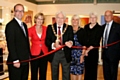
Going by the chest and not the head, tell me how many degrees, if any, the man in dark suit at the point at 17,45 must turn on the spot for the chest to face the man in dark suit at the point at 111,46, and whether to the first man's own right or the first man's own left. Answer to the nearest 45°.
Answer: approximately 45° to the first man's own left

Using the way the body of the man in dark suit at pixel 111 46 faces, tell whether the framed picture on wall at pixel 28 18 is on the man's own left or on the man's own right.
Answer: on the man's own right

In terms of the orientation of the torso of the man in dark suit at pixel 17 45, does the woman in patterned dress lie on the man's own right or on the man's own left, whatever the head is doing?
on the man's own left

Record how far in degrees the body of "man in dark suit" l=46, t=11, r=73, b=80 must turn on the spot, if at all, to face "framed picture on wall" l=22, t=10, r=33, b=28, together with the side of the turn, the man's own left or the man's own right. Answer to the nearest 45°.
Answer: approximately 180°

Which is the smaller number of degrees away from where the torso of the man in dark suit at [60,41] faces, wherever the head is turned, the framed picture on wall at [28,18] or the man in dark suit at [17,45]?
the man in dark suit

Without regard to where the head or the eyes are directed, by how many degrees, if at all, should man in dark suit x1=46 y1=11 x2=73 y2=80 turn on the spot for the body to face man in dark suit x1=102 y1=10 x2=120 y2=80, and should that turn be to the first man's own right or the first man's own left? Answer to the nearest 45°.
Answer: approximately 135° to the first man's own left

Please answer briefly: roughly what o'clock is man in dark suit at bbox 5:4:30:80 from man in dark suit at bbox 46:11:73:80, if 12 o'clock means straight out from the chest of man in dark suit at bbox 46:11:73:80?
man in dark suit at bbox 5:4:30:80 is roughly at 2 o'clock from man in dark suit at bbox 46:11:73:80.

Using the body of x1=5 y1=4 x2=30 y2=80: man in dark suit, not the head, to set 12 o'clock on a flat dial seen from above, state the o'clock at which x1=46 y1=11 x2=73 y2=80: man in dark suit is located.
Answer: x1=46 y1=11 x2=73 y2=80: man in dark suit is roughly at 10 o'clock from x1=5 y1=4 x2=30 y2=80: man in dark suit.

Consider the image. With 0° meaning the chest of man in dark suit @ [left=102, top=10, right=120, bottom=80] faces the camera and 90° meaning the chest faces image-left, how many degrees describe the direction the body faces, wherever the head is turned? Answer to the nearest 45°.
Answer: approximately 45°

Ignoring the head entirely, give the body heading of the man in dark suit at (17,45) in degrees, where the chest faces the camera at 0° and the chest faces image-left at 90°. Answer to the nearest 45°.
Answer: approximately 315°
